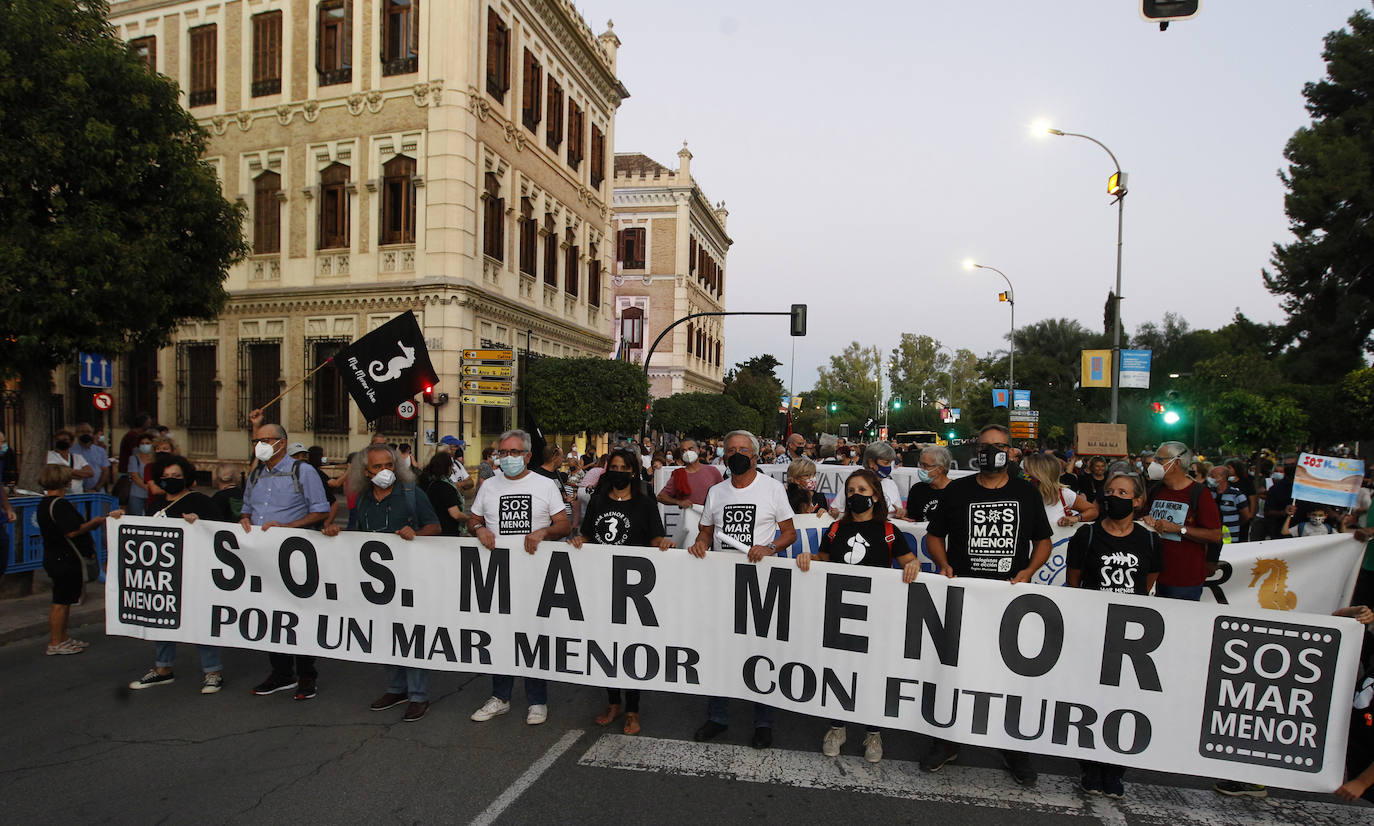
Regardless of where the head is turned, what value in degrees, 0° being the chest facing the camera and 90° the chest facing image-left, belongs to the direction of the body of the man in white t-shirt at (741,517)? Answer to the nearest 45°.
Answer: approximately 0°

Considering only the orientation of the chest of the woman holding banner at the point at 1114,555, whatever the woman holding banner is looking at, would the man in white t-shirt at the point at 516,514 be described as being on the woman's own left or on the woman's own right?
on the woman's own right

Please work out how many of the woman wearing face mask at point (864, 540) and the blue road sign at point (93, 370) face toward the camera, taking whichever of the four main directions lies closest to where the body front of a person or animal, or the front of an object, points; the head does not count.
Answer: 2

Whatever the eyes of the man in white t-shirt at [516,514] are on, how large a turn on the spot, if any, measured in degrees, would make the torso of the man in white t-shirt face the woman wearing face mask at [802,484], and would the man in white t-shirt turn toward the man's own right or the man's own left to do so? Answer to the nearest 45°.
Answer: approximately 135° to the man's own left

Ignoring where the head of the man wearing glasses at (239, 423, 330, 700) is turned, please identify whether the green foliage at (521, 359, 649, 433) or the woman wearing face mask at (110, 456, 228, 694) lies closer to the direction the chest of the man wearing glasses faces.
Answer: the woman wearing face mask

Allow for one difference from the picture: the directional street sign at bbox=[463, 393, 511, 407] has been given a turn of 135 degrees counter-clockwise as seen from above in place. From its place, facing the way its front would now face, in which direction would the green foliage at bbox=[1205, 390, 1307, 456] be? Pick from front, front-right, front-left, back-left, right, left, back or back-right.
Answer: front-right

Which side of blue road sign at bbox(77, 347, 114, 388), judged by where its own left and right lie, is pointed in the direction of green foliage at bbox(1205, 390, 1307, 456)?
left
